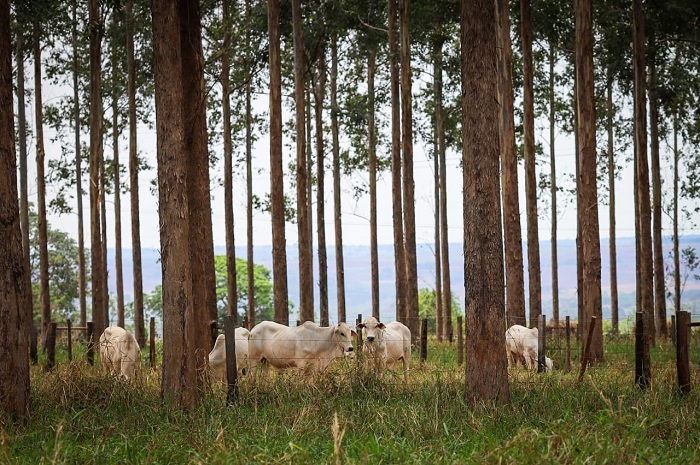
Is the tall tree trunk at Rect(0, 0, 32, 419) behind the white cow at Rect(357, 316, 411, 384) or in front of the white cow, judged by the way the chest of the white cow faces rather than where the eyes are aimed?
in front

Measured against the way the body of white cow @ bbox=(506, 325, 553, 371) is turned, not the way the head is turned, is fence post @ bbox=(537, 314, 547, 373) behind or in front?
in front

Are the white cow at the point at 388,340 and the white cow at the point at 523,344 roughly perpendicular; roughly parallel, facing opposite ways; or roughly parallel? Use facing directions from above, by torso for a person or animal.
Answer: roughly perpendicular

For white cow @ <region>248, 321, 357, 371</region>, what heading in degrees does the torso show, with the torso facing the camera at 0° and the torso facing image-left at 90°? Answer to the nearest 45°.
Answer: approximately 270°

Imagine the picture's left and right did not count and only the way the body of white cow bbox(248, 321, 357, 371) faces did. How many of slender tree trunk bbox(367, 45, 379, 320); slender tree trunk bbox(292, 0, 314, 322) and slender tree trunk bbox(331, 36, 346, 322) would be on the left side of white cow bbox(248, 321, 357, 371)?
3

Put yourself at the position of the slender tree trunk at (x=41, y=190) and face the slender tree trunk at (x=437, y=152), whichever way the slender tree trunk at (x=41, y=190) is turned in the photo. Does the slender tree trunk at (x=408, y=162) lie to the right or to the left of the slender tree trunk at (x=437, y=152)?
right

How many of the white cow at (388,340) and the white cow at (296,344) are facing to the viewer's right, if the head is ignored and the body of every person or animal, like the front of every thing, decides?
1

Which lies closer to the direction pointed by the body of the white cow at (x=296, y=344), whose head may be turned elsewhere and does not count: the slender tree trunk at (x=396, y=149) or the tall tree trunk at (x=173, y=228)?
the slender tree trunk

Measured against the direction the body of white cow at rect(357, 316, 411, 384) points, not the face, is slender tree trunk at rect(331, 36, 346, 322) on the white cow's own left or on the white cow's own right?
on the white cow's own right

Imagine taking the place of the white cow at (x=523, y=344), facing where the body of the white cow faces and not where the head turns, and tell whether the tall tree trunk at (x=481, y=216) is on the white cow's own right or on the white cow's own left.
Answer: on the white cow's own right

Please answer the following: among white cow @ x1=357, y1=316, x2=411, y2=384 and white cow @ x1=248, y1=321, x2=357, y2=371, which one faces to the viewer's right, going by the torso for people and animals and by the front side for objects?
white cow @ x1=248, y1=321, x2=357, y2=371

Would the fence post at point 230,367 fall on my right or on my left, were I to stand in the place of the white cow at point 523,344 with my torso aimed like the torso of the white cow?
on my right
